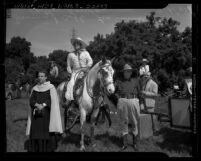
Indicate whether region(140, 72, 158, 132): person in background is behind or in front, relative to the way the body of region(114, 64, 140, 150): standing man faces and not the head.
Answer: behind

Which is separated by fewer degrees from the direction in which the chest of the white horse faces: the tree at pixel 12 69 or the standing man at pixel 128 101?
the standing man

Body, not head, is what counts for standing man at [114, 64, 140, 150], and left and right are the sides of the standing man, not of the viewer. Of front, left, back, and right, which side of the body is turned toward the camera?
front

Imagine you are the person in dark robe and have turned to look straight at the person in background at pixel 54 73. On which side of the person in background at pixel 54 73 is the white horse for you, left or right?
right

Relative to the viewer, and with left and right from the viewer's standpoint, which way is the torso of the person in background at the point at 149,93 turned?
facing the viewer and to the left of the viewer

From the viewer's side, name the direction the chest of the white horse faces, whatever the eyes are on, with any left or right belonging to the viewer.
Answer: facing the viewer and to the right of the viewer

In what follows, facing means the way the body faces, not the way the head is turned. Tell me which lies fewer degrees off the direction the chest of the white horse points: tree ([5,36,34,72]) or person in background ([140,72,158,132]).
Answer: the person in background

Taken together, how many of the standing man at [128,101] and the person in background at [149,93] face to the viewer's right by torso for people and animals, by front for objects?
0

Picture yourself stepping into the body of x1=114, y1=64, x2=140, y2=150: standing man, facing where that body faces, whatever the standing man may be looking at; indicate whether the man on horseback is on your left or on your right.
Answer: on your right

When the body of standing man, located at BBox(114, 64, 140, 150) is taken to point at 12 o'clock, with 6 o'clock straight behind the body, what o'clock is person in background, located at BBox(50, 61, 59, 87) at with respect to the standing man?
The person in background is roughly at 4 o'clock from the standing man.

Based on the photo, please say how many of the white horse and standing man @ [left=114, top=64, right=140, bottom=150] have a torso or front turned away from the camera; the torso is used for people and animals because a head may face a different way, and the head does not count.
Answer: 0

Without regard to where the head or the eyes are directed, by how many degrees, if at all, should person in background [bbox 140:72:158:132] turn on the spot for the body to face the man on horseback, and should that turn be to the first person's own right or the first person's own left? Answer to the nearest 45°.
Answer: approximately 45° to the first person's own right
